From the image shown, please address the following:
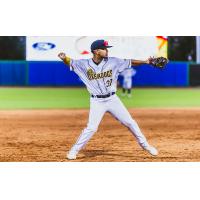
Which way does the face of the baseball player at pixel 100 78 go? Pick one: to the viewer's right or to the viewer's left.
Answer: to the viewer's right

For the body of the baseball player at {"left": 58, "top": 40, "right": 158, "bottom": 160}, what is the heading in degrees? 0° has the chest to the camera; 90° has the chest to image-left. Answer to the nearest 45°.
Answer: approximately 0°

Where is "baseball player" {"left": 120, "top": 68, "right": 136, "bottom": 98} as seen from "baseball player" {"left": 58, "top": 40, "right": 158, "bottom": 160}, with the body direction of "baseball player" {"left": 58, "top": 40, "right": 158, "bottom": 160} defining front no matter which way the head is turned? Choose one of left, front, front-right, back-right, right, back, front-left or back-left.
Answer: back

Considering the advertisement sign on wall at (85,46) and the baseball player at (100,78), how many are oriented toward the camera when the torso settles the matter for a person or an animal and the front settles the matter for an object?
2

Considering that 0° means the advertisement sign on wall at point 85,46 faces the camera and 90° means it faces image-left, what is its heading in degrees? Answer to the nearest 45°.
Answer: approximately 0°
